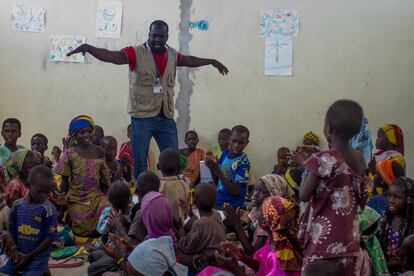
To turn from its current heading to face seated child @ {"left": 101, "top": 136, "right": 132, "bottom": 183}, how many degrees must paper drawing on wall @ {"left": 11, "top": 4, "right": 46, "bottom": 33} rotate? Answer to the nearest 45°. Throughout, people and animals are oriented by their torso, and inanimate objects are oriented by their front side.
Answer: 0° — it already faces them

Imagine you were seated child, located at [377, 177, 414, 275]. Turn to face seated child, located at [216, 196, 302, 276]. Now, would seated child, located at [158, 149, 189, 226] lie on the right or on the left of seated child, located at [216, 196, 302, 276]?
right

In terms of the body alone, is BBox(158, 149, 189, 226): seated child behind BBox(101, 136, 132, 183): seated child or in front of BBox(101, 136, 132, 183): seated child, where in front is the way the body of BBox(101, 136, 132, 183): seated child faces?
in front

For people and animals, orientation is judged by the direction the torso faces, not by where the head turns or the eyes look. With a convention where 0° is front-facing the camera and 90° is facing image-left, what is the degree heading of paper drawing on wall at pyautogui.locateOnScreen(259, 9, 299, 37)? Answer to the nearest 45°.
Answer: approximately 0°

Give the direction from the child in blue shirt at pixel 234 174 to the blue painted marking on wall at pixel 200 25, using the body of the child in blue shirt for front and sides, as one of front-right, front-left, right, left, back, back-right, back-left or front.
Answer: back-right

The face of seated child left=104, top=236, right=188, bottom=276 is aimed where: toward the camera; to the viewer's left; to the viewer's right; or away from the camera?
away from the camera

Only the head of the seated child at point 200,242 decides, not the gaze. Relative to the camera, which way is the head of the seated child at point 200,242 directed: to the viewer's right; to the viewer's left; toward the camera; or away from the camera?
away from the camera

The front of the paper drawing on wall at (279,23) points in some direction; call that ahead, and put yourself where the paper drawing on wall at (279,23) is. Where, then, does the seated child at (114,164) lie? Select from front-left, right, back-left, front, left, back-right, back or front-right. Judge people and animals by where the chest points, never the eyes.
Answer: front-right

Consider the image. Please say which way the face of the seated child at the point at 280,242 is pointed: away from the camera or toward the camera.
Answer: away from the camera

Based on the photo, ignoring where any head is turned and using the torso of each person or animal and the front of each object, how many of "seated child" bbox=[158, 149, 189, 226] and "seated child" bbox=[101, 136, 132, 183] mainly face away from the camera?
1
